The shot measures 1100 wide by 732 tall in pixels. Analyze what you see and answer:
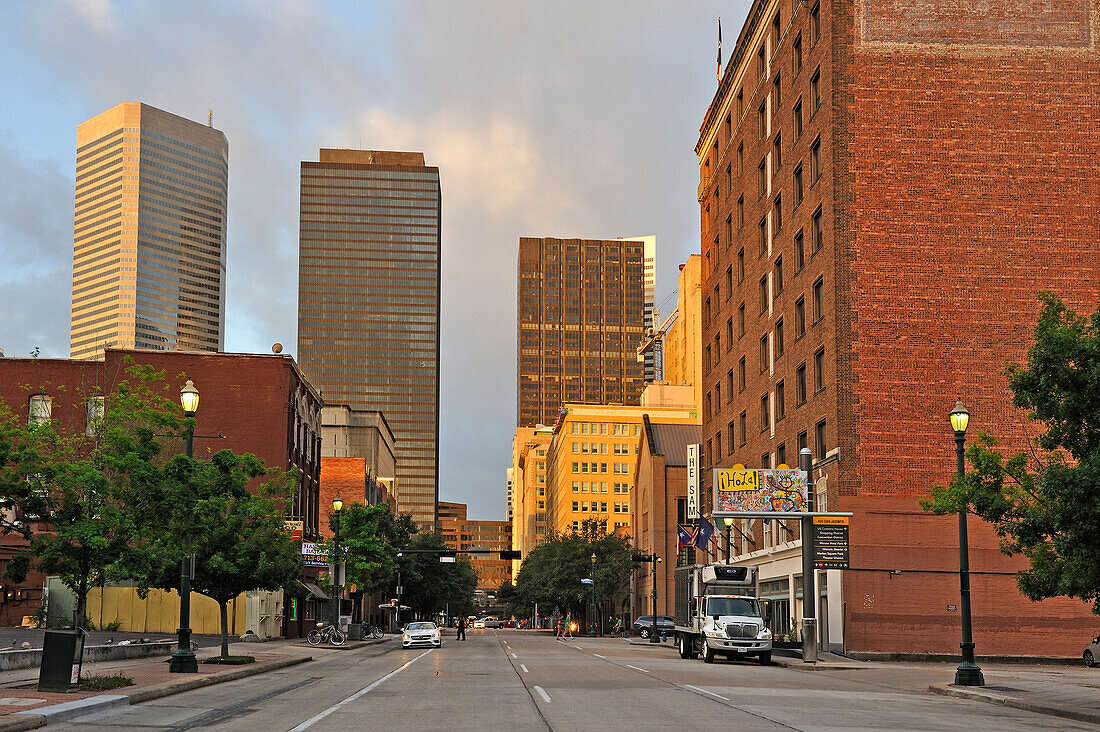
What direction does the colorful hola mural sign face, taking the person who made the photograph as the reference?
facing the viewer

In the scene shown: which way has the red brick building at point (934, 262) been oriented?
to the viewer's left

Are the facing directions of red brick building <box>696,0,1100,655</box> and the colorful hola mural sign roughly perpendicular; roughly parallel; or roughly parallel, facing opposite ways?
roughly perpendicular

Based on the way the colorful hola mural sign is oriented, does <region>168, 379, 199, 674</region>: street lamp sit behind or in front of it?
in front

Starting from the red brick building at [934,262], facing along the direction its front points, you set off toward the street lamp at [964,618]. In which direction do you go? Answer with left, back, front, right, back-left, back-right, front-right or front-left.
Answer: left

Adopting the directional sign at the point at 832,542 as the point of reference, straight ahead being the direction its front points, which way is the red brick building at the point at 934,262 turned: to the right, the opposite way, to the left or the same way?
to the right

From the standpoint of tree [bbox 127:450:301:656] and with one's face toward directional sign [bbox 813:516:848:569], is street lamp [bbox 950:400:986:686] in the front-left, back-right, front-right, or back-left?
front-right

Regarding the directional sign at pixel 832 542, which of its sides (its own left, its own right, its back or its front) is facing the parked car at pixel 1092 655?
left

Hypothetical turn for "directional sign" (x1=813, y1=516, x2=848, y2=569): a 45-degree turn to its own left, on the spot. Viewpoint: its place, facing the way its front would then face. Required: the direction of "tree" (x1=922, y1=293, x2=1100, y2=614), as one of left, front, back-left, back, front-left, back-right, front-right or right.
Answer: front-right

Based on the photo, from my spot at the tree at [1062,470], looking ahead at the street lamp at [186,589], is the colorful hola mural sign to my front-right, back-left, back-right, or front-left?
front-right

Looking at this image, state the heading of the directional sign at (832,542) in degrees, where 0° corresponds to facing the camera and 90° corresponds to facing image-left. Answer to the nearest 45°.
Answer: approximately 0°

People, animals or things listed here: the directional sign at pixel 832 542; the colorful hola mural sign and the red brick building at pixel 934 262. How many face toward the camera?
2

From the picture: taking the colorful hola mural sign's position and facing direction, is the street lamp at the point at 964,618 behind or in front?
in front
